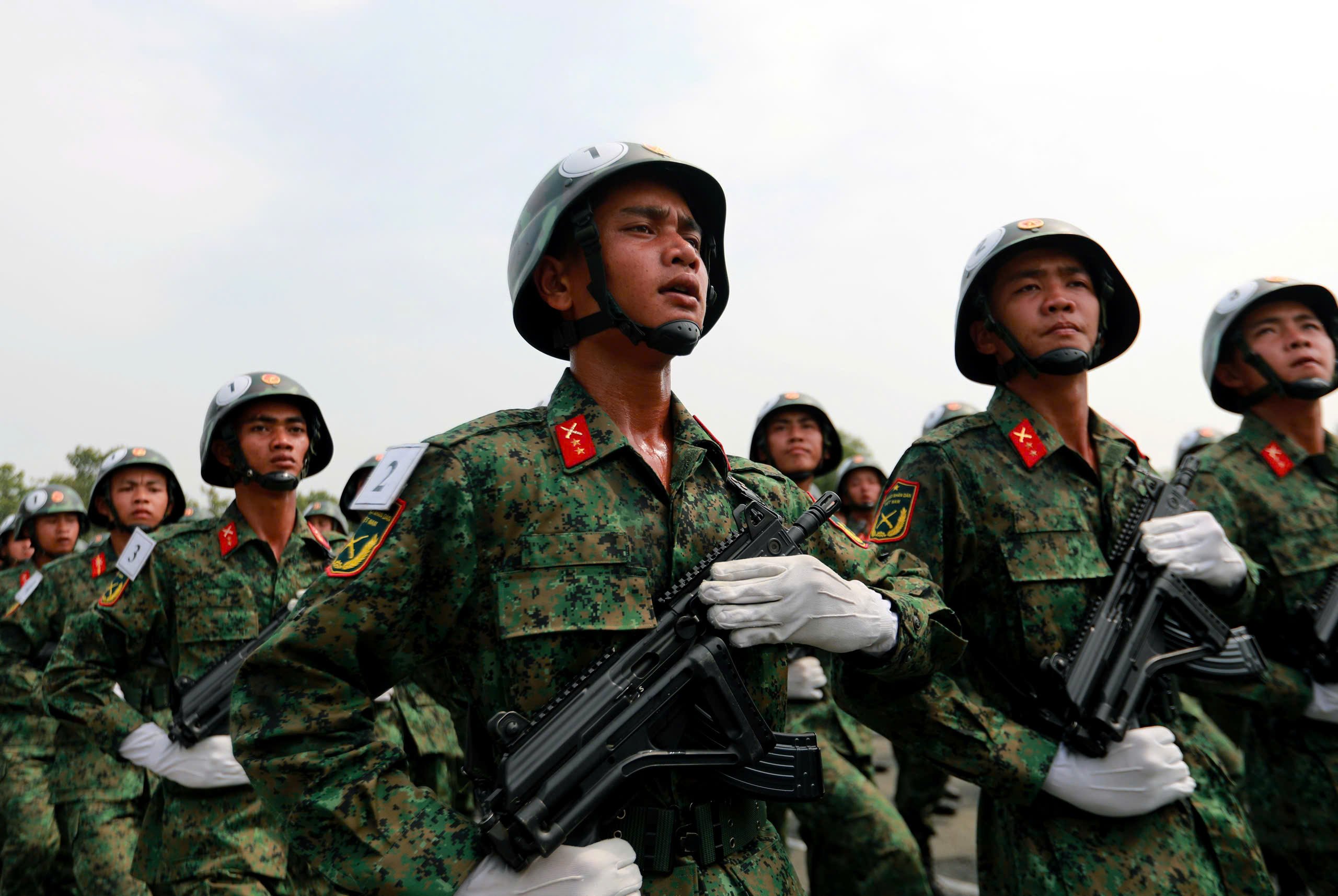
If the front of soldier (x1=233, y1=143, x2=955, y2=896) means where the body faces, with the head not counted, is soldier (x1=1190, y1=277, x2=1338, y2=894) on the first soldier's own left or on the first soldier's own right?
on the first soldier's own left

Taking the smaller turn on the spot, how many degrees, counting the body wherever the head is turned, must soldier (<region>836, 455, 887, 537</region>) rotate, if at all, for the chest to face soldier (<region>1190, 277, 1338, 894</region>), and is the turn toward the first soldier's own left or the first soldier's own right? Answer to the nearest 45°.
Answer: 0° — they already face them
